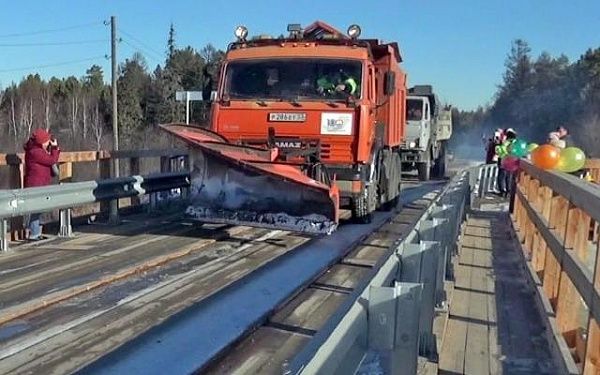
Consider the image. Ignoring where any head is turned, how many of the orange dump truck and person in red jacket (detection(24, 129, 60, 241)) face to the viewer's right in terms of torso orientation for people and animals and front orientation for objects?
1

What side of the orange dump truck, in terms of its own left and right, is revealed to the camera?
front

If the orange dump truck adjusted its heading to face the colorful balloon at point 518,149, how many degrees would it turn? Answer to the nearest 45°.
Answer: approximately 135° to its left

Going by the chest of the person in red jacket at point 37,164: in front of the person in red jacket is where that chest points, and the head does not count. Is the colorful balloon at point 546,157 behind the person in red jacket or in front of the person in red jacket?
in front

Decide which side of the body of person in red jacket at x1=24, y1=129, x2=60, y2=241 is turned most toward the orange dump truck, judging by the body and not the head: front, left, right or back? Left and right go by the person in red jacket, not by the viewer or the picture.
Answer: front

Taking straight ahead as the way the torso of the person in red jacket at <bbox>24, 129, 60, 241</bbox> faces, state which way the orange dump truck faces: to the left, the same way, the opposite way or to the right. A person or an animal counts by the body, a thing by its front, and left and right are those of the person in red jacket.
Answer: to the right

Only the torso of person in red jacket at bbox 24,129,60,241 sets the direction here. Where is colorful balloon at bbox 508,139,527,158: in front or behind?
in front

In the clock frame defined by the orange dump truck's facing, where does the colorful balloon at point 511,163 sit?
The colorful balloon is roughly at 8 o'clock from the orange dump truck.

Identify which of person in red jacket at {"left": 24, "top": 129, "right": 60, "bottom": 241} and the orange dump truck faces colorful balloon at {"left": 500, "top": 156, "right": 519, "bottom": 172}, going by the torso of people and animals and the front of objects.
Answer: the person in red jacket

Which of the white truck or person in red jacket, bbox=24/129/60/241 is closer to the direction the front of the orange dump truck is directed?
the person in red jacket

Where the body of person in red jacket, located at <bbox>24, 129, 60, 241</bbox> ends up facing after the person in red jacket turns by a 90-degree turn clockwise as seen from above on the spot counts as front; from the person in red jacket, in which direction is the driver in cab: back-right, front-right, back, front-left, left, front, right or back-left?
left

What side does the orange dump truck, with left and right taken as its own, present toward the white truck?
back

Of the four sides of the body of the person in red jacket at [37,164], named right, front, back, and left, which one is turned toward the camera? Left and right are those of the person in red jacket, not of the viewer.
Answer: right

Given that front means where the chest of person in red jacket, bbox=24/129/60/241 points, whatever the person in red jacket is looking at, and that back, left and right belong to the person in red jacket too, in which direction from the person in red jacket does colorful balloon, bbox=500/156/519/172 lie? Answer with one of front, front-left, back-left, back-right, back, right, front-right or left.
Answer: front
